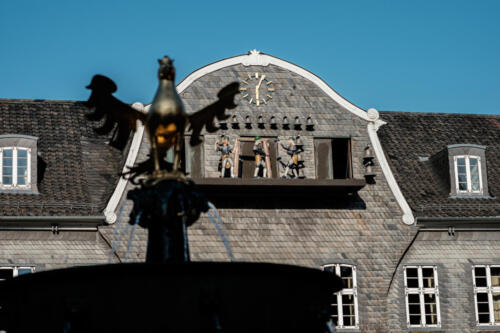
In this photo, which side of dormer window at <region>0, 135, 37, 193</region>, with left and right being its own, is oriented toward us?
front

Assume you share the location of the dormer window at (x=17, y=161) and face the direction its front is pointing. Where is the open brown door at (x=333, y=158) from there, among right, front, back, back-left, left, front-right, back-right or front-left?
left

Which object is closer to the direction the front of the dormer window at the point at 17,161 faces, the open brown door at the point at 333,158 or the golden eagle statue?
the golden eagle statue

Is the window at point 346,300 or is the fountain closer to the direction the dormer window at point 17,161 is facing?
the fountain

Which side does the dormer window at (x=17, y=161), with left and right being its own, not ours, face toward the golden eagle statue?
front

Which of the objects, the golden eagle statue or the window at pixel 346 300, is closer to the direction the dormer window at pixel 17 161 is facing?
the golden eagle statue

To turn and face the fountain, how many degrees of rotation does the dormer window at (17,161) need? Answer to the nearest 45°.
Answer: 0° — it already faces it

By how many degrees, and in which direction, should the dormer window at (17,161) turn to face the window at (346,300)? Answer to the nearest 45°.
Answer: approximately 90° to its left
